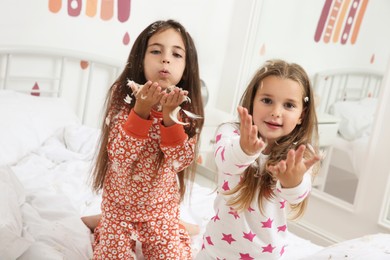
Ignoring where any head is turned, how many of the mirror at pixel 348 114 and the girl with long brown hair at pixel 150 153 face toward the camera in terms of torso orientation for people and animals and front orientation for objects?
2

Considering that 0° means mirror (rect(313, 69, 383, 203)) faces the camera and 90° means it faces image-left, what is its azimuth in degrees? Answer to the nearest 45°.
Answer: approximately 0°
